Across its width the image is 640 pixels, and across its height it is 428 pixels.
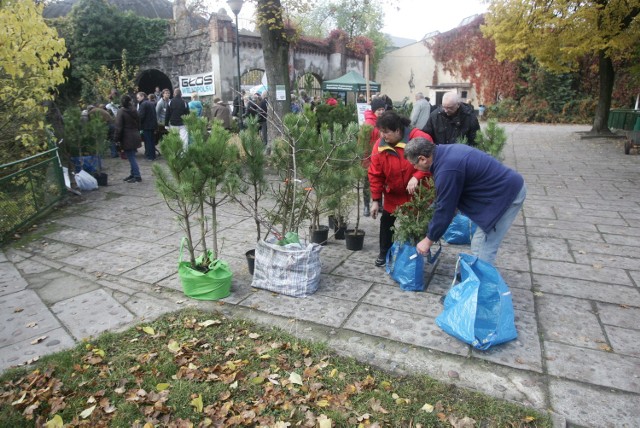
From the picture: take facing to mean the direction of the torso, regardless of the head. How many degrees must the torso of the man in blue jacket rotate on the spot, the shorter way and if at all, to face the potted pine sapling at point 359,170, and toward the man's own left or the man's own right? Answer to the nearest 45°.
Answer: approximately 45° to the man's own right

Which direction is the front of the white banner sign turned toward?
toward the camera

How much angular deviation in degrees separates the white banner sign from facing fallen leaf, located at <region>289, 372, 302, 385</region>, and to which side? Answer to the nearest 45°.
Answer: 0° — it already faces it

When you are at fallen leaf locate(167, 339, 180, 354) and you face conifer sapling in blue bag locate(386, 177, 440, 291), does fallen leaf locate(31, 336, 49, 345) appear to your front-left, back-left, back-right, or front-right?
back-left

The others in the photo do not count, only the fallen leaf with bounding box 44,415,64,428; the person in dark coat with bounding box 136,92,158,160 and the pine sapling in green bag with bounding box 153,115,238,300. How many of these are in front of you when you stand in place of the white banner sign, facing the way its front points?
3

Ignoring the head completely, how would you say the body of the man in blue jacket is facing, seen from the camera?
to the viewer's left

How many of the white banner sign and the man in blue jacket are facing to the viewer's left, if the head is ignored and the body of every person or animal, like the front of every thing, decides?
1

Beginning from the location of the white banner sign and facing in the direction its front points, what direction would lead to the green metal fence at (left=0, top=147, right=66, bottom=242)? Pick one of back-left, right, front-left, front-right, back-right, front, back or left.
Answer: front

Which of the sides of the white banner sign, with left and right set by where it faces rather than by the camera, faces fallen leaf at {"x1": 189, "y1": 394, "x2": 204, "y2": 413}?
front

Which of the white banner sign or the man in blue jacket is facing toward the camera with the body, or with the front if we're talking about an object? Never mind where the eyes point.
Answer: the white banner sign

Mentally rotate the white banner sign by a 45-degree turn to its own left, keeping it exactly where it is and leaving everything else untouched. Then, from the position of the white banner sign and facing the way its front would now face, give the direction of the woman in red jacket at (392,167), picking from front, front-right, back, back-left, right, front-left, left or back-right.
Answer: front-right

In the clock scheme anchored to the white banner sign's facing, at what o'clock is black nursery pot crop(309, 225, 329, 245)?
The black nursery pot is roughly at 12 o'clock from the white banner sign.

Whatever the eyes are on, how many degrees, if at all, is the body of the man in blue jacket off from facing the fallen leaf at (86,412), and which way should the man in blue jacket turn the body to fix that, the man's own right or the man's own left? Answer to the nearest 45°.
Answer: approximately 45° to the man's own left

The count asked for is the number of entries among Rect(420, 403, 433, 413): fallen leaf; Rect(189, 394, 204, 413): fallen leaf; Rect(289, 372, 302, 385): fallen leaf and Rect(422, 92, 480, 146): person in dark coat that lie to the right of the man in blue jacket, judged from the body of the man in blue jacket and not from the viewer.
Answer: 1

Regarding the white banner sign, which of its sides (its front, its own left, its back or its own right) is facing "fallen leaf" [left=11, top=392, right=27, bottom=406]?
front

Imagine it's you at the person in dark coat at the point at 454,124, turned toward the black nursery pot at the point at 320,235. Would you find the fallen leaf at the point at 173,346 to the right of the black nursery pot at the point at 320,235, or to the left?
left

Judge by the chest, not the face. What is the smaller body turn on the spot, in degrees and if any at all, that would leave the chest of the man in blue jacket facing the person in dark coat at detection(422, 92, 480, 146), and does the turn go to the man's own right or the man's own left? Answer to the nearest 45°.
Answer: approximately 90° to the man's own right

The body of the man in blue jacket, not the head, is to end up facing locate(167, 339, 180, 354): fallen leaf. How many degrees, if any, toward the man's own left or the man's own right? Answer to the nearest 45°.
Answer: approximately 45° to the man's own left

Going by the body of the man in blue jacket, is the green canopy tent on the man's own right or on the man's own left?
on the man's own right

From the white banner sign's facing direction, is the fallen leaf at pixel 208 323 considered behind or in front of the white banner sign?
in front
